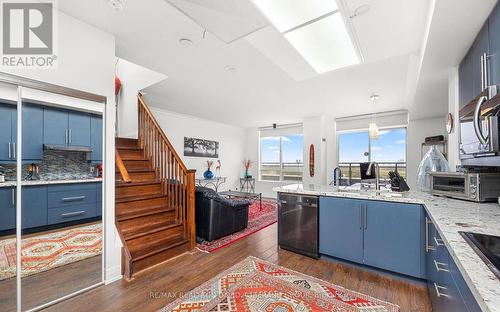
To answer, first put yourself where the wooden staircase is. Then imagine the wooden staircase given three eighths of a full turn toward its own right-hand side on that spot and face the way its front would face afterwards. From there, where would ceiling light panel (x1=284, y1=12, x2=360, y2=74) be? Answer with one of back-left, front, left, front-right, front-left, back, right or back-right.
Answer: back-left

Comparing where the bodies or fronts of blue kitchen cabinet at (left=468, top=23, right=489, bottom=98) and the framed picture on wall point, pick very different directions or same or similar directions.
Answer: very different directions

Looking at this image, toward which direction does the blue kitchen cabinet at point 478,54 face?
to the viewer's left

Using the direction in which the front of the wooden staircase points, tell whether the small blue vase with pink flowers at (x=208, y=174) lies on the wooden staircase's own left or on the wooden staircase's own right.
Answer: on the wooden staircase's own left

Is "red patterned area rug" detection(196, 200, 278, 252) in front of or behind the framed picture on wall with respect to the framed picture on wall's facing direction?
in front

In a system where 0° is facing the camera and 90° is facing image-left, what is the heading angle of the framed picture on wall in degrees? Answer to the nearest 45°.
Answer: approximately 315°

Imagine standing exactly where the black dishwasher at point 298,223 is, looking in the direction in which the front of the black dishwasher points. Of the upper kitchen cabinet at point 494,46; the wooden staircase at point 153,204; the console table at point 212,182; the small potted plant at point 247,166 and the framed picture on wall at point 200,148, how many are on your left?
1

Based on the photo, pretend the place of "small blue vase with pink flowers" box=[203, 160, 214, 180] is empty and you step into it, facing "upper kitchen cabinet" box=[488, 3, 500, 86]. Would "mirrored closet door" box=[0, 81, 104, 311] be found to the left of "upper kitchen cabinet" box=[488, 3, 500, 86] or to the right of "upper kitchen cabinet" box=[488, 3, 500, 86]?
right

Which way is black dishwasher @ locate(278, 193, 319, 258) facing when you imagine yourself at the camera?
facing the viewer and to the left of the viewer

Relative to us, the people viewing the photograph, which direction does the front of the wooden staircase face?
facing the viewer and to the right of the viewer

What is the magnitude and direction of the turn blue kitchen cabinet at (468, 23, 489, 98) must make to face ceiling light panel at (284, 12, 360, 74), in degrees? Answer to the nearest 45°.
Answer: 0° — it already faces it

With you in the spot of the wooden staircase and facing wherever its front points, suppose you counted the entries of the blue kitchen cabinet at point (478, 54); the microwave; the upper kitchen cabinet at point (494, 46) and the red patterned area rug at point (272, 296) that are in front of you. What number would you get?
4

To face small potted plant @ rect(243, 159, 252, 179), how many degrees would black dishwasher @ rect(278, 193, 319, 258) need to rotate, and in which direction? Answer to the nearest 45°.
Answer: approximately 135° to its right

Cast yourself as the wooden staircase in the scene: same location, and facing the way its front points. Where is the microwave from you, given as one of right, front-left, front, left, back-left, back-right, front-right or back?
front

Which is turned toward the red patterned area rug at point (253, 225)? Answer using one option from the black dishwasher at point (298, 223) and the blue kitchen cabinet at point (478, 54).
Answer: the blue kitchen cabinet
